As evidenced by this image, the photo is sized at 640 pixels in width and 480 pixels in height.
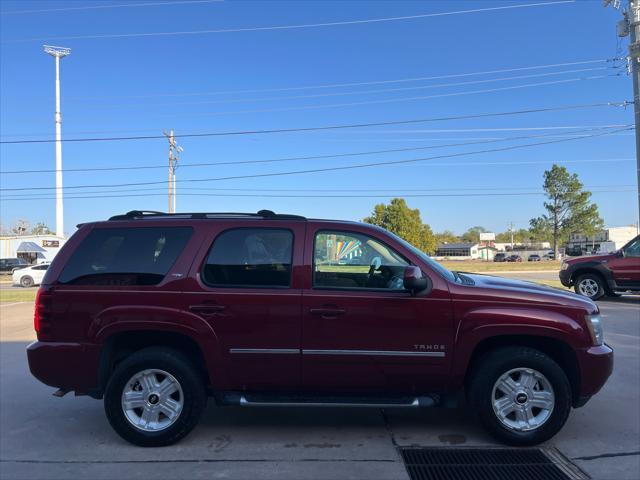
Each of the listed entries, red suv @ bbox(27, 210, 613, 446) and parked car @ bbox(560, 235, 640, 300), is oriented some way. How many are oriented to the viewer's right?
1

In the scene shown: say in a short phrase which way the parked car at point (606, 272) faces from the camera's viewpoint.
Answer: facing to the left of the viewer

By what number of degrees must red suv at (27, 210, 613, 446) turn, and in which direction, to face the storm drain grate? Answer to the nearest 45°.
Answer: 0° — it already faces it

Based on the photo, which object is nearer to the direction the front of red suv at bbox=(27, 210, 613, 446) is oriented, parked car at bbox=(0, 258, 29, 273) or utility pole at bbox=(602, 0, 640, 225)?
the utility pole

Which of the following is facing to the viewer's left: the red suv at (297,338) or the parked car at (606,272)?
the parked car

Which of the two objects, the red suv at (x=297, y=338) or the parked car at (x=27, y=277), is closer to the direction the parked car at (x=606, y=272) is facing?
the parked car

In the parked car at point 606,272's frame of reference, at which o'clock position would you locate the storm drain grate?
The storm drain grate is roughly at 9 o'clock from the parked car.

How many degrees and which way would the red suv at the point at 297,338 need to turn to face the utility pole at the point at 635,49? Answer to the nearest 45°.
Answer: approximately 45° to its left

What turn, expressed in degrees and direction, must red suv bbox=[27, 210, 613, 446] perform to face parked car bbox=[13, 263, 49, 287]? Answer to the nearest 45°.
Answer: approximately 135° to its left

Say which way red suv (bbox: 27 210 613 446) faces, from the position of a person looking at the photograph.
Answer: facing to the right of the viewer

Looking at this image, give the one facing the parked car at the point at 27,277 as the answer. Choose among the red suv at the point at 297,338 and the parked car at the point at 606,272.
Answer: the parked car at the point at 606,272
